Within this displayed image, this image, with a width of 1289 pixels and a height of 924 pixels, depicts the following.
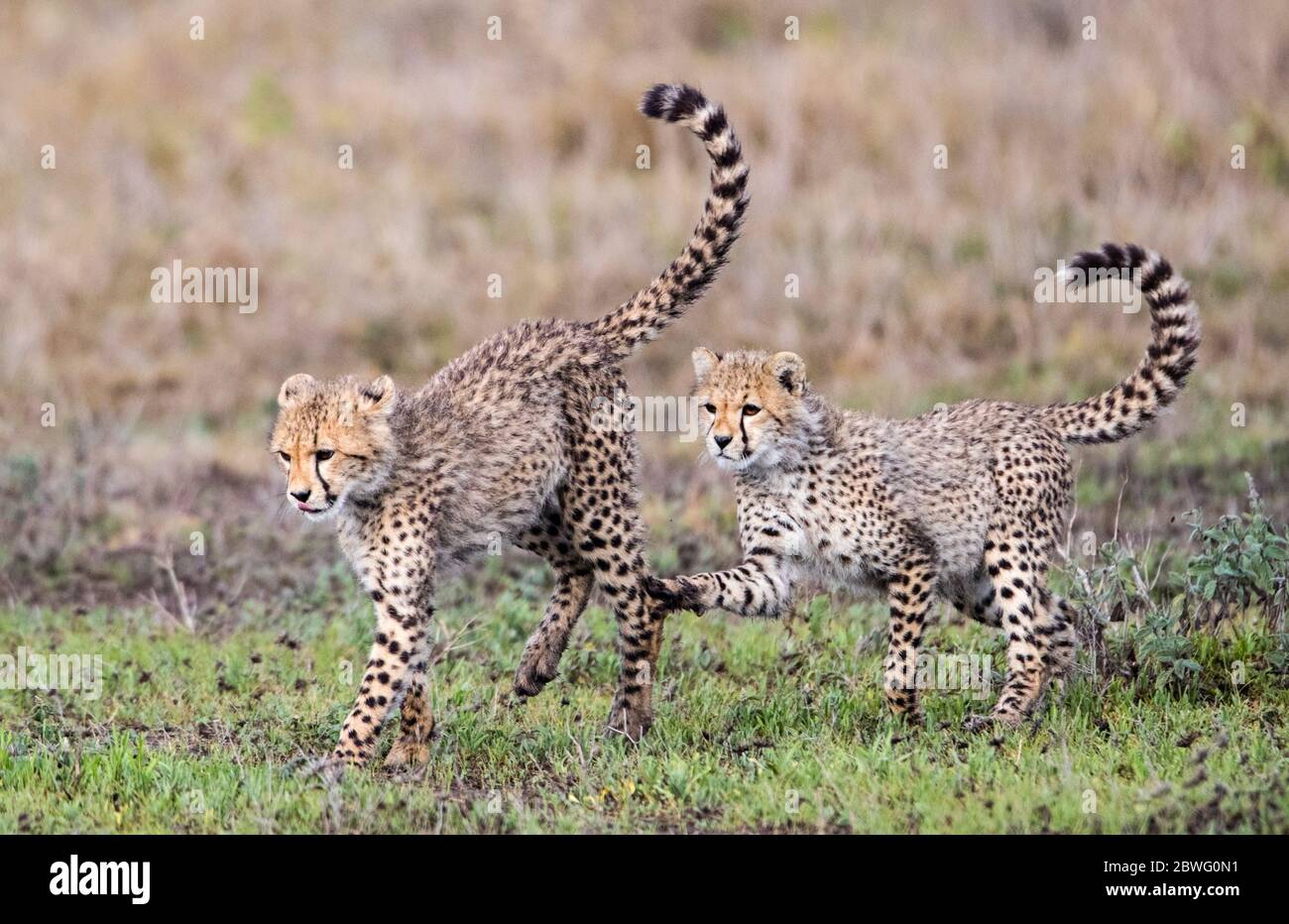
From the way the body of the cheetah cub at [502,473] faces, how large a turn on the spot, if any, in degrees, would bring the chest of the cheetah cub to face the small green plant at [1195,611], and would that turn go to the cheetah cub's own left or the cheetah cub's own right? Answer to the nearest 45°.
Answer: approximately 135° to the cheetah cub's own left

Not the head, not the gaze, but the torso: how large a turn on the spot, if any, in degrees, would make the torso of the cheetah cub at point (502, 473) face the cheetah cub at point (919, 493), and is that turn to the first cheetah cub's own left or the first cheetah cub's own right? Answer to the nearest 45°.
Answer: approximately 135° to the first cheetah cub's own left

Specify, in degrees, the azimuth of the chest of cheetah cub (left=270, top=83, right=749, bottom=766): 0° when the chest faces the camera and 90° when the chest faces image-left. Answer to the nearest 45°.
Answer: approximately 45°

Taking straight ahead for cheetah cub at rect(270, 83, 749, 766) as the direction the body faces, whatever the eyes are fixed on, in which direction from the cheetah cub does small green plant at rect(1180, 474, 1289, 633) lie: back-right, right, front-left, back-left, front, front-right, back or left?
back-left
